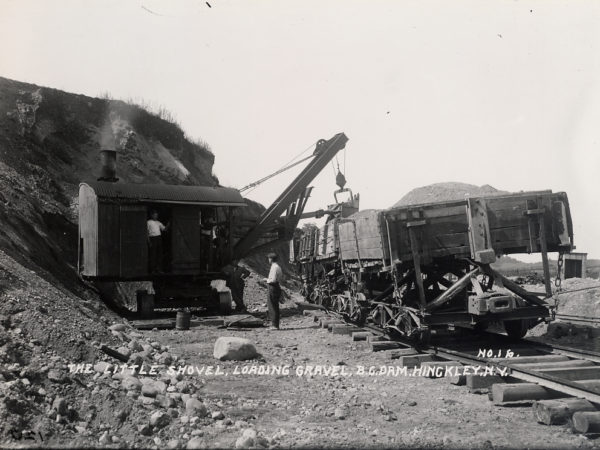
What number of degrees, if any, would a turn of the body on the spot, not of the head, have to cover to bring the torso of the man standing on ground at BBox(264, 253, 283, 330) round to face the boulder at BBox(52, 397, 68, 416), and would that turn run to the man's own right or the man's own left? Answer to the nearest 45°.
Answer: approximately 90° to the man's own left

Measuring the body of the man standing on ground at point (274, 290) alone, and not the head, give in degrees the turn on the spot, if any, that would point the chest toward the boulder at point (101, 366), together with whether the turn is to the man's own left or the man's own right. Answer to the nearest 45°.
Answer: approximately 90° to the man's own left

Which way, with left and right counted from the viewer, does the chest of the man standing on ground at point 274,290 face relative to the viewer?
facing to the left of the viewer

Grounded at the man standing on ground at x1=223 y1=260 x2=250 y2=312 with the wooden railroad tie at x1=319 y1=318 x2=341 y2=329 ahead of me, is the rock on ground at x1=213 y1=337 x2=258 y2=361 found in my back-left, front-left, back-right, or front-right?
front-right

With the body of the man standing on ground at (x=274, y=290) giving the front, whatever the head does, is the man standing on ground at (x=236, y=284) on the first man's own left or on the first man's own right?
on the first man's own right

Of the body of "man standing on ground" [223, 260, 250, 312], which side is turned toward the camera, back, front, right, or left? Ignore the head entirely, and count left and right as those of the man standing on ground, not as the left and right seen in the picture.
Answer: front

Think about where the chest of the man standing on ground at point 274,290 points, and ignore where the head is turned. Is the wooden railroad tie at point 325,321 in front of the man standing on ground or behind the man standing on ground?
behind

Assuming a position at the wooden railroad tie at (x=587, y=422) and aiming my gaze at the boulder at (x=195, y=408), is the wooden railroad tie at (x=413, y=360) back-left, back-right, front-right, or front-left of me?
front-right

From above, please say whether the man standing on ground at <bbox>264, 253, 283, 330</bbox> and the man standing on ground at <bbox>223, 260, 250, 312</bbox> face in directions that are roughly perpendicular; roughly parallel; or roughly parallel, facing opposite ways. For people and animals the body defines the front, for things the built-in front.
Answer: roughly perpendicular

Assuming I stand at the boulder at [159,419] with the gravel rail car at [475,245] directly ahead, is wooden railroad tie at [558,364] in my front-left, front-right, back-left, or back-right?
front-right

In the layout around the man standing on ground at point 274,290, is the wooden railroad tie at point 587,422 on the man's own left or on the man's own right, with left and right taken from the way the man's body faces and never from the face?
on the man's own left

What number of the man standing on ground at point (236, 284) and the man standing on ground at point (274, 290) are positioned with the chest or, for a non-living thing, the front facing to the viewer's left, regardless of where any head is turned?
1

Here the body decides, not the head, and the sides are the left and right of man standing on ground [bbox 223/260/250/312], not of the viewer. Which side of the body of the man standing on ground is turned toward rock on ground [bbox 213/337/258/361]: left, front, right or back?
front

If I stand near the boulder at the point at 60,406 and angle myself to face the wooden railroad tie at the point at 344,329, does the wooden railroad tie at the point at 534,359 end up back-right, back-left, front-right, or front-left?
front-right

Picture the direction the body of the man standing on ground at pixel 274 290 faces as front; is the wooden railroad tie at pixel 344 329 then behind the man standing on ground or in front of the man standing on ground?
behind
